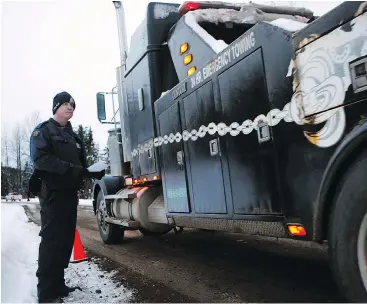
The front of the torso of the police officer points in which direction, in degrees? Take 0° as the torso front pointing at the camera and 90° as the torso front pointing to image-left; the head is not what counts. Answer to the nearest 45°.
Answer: approximately 315°

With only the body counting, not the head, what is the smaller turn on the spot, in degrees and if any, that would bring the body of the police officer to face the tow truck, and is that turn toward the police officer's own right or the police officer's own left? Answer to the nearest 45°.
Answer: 0° — they already face it

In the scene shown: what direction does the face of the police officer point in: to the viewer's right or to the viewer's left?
to the viewer's right

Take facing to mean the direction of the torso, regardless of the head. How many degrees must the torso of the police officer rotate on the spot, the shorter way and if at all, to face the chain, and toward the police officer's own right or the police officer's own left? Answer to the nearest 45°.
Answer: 0° — they already face it

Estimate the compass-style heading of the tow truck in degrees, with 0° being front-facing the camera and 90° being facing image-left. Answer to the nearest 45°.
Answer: approximately 135°
